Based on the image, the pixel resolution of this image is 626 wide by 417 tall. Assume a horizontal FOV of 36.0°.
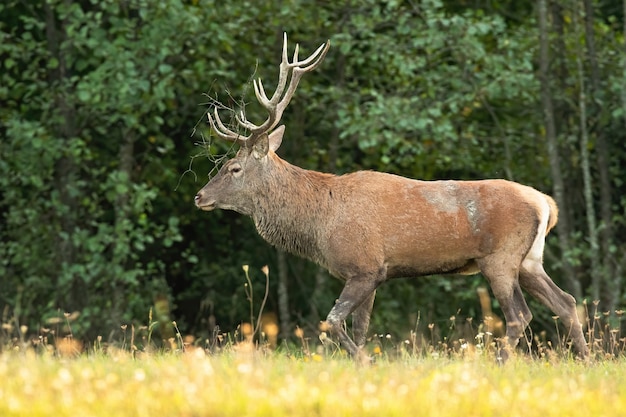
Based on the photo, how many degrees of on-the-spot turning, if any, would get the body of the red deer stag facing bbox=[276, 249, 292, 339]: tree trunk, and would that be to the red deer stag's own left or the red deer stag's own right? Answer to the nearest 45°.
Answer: approximately 90° to the red deer stag's own right

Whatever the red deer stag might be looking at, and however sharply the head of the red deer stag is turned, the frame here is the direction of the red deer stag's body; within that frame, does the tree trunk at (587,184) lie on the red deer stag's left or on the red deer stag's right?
on the red deer stag's right

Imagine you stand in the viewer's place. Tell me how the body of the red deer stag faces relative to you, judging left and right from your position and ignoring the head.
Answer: facing to the left of the viewer

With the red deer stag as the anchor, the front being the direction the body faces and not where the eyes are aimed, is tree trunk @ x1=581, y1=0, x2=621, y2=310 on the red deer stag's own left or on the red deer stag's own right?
on the red deer stag's own right

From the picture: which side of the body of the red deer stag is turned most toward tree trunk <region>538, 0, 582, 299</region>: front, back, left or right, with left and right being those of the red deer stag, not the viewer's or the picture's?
right

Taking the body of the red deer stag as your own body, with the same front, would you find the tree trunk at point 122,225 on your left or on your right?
on your right
